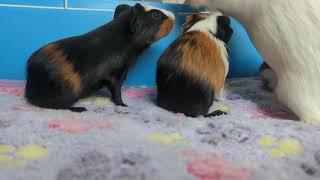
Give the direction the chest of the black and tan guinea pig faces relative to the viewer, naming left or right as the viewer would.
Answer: facing to the right of the viewer

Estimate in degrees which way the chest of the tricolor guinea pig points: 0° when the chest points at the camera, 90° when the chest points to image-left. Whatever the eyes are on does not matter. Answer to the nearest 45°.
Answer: approximately 225°
